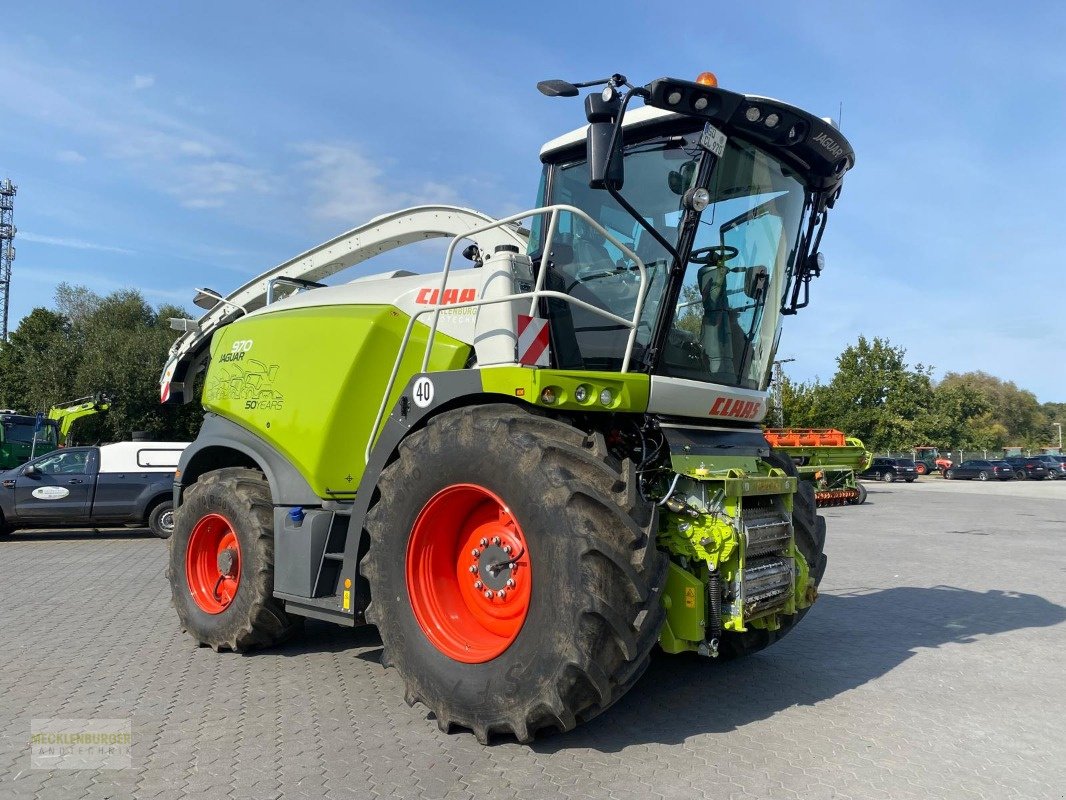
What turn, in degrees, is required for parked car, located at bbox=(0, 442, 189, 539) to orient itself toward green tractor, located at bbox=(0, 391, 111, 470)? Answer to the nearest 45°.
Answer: approximately 90° to its right

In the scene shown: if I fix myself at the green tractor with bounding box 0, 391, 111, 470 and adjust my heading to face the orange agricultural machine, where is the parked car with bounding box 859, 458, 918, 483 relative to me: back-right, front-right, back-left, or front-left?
front-left

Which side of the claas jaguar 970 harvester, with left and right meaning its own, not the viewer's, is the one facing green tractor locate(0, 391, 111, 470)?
back

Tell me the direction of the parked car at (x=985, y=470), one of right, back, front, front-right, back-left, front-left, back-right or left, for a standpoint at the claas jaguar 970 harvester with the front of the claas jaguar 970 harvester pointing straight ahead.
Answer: left

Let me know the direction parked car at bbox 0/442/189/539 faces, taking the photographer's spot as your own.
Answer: facing to the left of the viewer

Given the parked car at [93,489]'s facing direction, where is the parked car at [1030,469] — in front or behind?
behind

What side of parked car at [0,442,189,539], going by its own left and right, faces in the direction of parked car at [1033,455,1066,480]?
back

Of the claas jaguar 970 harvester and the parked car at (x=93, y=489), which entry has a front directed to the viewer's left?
the parked car

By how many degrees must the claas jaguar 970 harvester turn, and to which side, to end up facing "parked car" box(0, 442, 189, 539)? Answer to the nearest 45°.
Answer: approximately 180°

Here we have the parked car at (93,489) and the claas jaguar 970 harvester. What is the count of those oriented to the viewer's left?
1

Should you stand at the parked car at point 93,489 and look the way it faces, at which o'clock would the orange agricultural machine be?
The orange agricultural machine is roughly at 6 o'clock from the parked car.

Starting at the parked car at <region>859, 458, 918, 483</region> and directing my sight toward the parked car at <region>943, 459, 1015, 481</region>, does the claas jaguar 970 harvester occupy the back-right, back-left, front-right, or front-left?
back-right

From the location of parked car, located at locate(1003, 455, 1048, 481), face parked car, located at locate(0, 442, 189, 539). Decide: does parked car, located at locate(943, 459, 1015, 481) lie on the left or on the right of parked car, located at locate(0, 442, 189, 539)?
right
